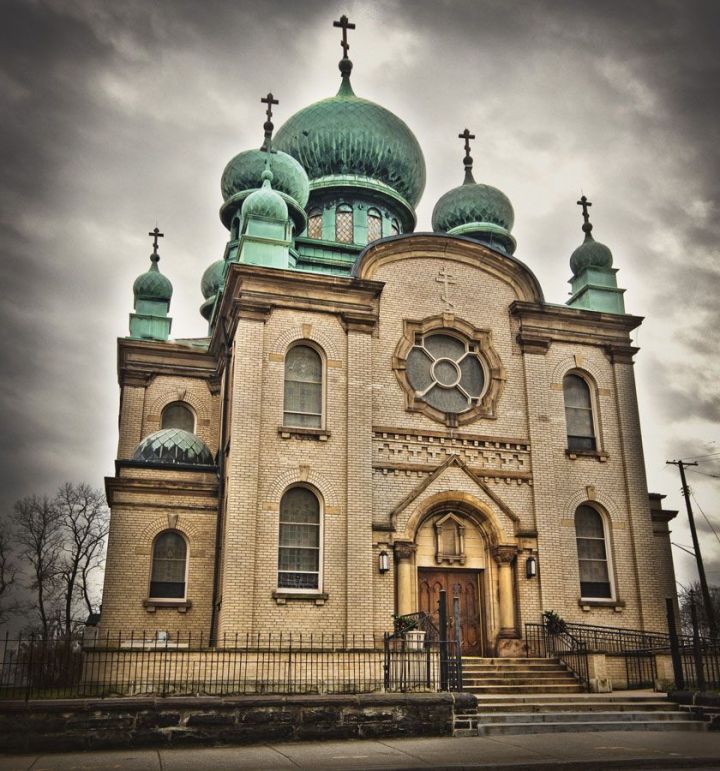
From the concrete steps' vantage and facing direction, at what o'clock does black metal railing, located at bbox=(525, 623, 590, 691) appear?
The black metal railing is roughly at 6 o'clock from the concrete steps.

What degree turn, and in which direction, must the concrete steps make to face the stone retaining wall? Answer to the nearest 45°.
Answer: approximately 45° to its right

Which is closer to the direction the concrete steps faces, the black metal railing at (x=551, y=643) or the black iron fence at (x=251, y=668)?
the black iron fence

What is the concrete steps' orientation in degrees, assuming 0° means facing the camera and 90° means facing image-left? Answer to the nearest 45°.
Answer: approximately 0°

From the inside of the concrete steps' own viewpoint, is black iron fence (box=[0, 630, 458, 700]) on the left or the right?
on its right
